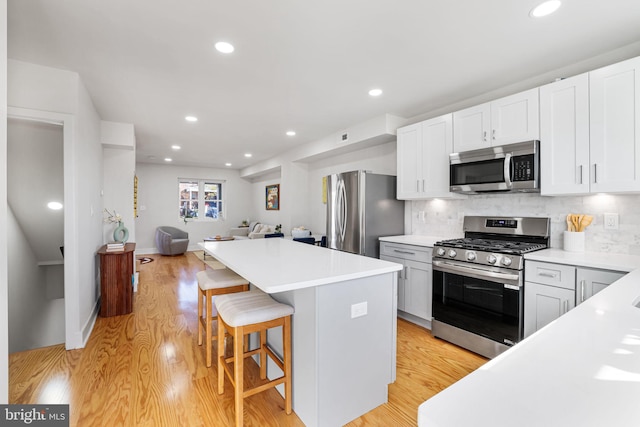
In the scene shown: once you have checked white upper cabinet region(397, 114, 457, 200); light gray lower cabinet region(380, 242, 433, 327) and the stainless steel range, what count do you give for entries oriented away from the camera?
0

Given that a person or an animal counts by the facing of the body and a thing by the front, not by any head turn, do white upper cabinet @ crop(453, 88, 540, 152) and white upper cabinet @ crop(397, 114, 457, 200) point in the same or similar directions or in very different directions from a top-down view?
same or similar directions

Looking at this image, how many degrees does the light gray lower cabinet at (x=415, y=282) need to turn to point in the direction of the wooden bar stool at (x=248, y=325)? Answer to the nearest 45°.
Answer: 0° — it already faces it

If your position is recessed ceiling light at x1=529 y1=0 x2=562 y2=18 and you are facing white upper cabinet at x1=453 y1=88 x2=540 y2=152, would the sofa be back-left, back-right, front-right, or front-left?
front-left

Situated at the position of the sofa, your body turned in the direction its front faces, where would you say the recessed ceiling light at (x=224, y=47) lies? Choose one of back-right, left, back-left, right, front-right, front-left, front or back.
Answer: front-left

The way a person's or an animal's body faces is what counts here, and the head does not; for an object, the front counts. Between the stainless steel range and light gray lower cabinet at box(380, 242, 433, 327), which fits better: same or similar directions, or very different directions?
same or similar directions

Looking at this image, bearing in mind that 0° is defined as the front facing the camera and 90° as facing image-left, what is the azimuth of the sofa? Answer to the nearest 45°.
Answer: approximately 45°

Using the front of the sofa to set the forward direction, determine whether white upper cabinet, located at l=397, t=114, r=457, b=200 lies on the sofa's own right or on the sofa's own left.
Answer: on the sofa's own left

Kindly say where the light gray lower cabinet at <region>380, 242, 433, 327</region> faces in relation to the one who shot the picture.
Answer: facing the viewer and to the left of the viewer

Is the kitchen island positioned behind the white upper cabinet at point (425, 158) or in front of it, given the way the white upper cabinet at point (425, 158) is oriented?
in front

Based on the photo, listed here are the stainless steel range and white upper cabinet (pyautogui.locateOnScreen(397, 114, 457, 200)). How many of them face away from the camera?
0

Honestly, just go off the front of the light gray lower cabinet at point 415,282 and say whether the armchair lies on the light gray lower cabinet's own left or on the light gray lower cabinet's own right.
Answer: on the light gray lower cabinet's own right

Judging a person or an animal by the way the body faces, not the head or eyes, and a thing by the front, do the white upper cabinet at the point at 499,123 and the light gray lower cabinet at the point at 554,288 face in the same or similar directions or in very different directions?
same or similar directions

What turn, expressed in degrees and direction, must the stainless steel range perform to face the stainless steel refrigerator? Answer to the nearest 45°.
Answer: approximately 45° to its right
